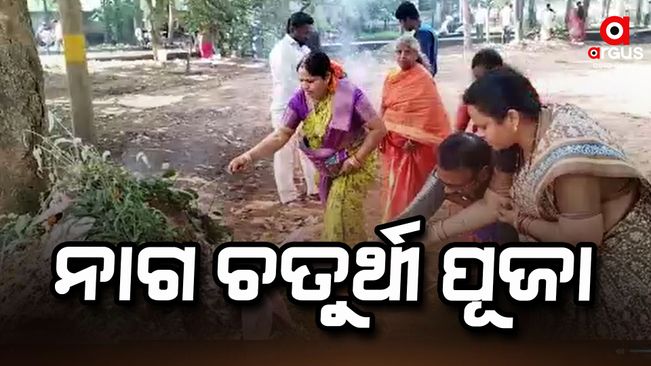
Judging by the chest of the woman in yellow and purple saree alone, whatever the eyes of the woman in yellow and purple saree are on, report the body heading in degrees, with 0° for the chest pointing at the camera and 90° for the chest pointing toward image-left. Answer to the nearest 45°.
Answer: approximately 45°

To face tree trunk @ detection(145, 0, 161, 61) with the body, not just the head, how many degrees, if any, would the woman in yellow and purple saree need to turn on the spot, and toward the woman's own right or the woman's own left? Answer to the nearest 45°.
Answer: approximately 135° to the woman's own right

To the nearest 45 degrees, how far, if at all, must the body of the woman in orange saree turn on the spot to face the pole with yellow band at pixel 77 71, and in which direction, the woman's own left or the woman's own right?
approximately 45° to the woman's own right

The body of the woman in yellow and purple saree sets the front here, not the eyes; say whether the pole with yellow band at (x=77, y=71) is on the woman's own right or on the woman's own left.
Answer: on the woman's own right

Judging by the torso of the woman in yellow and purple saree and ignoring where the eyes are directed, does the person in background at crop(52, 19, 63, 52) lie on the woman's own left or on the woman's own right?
on the woman's own right
